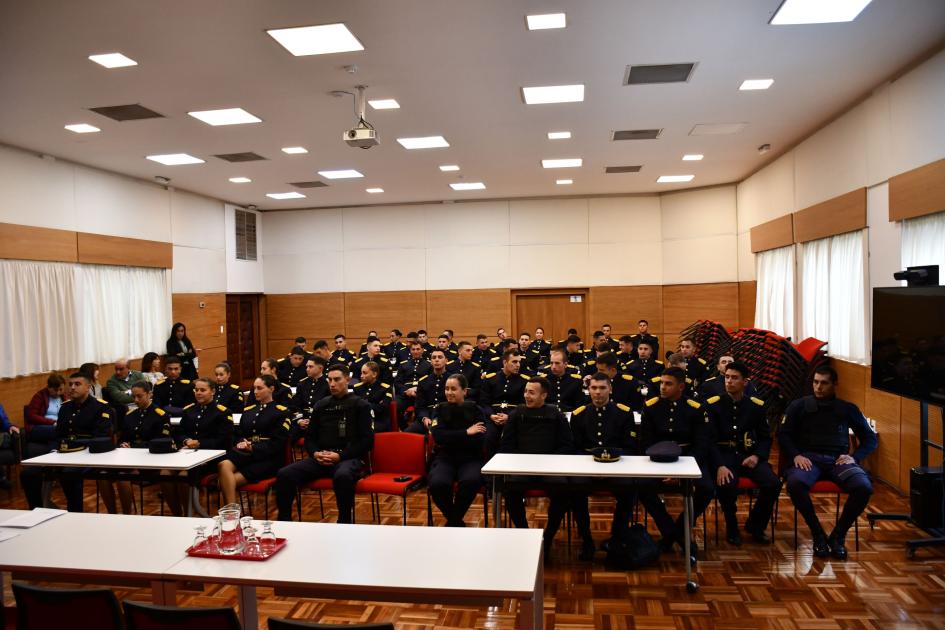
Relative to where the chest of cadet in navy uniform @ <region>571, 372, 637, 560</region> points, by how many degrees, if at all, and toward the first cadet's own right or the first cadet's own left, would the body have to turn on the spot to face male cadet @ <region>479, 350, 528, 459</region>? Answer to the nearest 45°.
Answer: approximately 135° to the first cadet's own right

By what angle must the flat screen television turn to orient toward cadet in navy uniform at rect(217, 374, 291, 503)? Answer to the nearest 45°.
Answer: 0° — it already faces them

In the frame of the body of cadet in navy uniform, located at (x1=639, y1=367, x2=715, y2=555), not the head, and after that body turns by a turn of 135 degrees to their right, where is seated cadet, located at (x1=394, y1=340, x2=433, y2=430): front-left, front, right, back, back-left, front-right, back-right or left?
front

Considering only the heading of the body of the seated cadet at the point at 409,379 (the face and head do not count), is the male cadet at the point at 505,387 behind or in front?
in front

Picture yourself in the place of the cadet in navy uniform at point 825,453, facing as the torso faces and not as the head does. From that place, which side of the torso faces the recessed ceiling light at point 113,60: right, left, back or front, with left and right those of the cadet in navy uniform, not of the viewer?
right

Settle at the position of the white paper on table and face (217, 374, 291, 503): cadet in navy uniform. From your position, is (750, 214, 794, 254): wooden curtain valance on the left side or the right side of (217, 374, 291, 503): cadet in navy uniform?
right

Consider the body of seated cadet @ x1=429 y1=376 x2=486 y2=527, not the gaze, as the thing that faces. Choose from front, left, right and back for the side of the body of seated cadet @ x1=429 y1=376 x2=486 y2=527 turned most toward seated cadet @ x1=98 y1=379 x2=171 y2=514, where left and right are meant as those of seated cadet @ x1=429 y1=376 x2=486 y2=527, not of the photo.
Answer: right

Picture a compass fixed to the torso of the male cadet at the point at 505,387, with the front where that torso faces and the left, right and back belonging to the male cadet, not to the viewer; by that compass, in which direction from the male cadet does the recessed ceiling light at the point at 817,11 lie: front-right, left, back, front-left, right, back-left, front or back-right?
front-left

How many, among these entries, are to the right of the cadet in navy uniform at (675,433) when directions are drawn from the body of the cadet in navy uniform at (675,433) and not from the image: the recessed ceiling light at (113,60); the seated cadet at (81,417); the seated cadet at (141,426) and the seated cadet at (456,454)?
4

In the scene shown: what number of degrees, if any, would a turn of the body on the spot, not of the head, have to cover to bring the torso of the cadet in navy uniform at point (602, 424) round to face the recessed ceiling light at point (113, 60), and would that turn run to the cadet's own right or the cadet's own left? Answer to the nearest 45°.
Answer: approximately 90° to the cadet's own right

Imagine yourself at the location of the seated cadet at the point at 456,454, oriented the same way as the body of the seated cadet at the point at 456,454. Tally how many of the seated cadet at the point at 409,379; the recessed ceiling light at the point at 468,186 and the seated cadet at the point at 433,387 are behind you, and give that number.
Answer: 3

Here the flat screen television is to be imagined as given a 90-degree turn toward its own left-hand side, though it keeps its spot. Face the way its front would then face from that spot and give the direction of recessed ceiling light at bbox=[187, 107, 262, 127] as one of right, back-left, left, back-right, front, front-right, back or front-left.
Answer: back-right

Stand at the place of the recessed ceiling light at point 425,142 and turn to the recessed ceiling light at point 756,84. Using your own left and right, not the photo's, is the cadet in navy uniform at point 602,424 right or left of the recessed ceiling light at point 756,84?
right

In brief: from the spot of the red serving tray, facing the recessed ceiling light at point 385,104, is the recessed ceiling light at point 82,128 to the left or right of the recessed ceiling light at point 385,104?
left

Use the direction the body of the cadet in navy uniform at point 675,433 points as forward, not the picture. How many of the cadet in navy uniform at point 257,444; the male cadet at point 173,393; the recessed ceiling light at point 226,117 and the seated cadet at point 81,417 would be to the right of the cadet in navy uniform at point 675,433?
4
